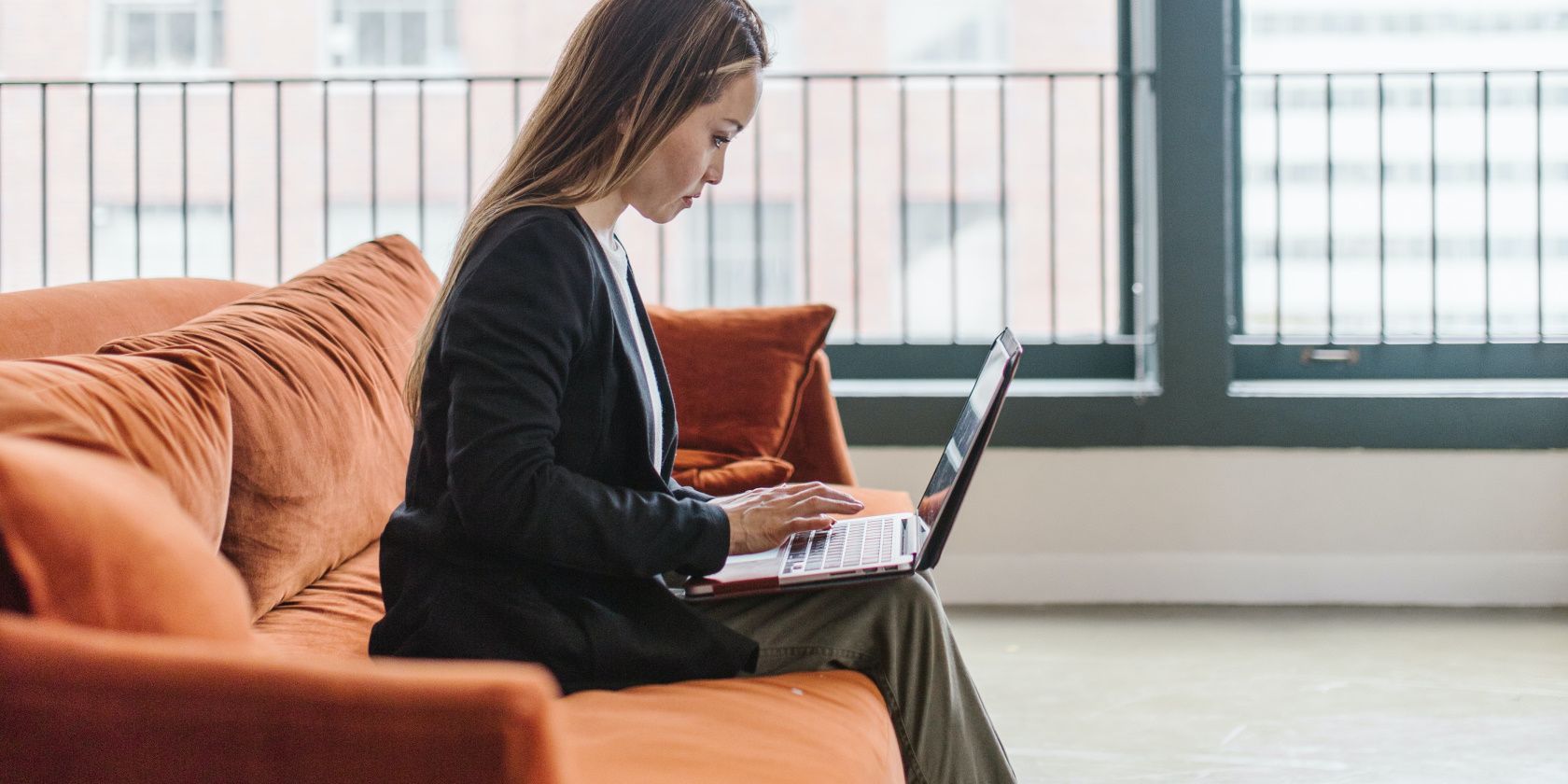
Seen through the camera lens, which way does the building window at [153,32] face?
facing the viewer

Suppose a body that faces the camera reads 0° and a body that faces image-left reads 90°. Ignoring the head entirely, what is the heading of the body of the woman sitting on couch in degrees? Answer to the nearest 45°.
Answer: approximately 270°

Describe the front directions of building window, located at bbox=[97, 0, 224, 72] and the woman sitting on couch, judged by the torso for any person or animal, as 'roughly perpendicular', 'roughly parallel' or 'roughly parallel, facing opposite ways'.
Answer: roughly perpendicular

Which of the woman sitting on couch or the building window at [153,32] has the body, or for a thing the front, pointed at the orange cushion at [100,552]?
the building window

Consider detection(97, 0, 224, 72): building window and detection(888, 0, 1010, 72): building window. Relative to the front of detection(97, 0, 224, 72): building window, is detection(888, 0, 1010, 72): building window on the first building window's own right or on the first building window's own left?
on the first building window's own left

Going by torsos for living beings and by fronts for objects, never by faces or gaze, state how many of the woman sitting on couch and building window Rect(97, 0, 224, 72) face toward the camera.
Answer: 1

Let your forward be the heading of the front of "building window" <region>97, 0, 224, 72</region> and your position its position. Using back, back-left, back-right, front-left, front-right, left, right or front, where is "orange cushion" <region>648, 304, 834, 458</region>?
front

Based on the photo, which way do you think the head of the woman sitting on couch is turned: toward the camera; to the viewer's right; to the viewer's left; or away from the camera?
to the viewer's right
